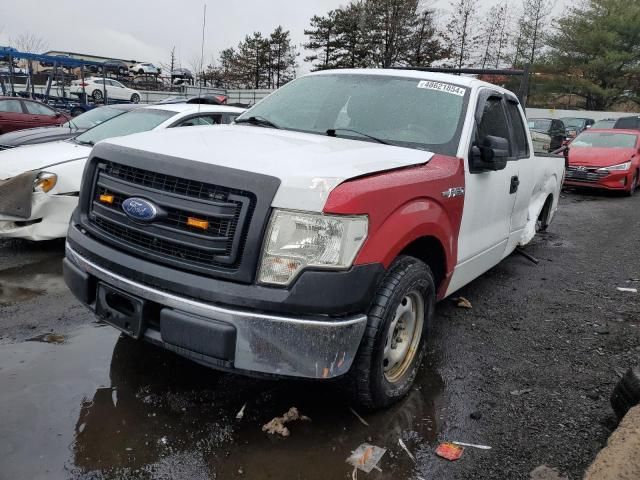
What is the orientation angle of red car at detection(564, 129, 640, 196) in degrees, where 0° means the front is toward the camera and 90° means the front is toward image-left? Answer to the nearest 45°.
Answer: approximately 45°

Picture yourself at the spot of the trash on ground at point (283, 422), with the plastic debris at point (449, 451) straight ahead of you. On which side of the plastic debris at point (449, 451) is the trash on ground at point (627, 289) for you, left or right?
left

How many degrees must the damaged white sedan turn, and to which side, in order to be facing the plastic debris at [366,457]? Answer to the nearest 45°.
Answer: approximately 90° to its left

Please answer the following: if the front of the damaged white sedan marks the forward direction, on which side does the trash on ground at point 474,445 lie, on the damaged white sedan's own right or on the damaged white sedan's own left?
on the damaged white sedan's own left

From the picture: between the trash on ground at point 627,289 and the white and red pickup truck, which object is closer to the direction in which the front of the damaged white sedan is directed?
the white and red pickup truck

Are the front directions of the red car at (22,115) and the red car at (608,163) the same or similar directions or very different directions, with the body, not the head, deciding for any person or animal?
very different directions
